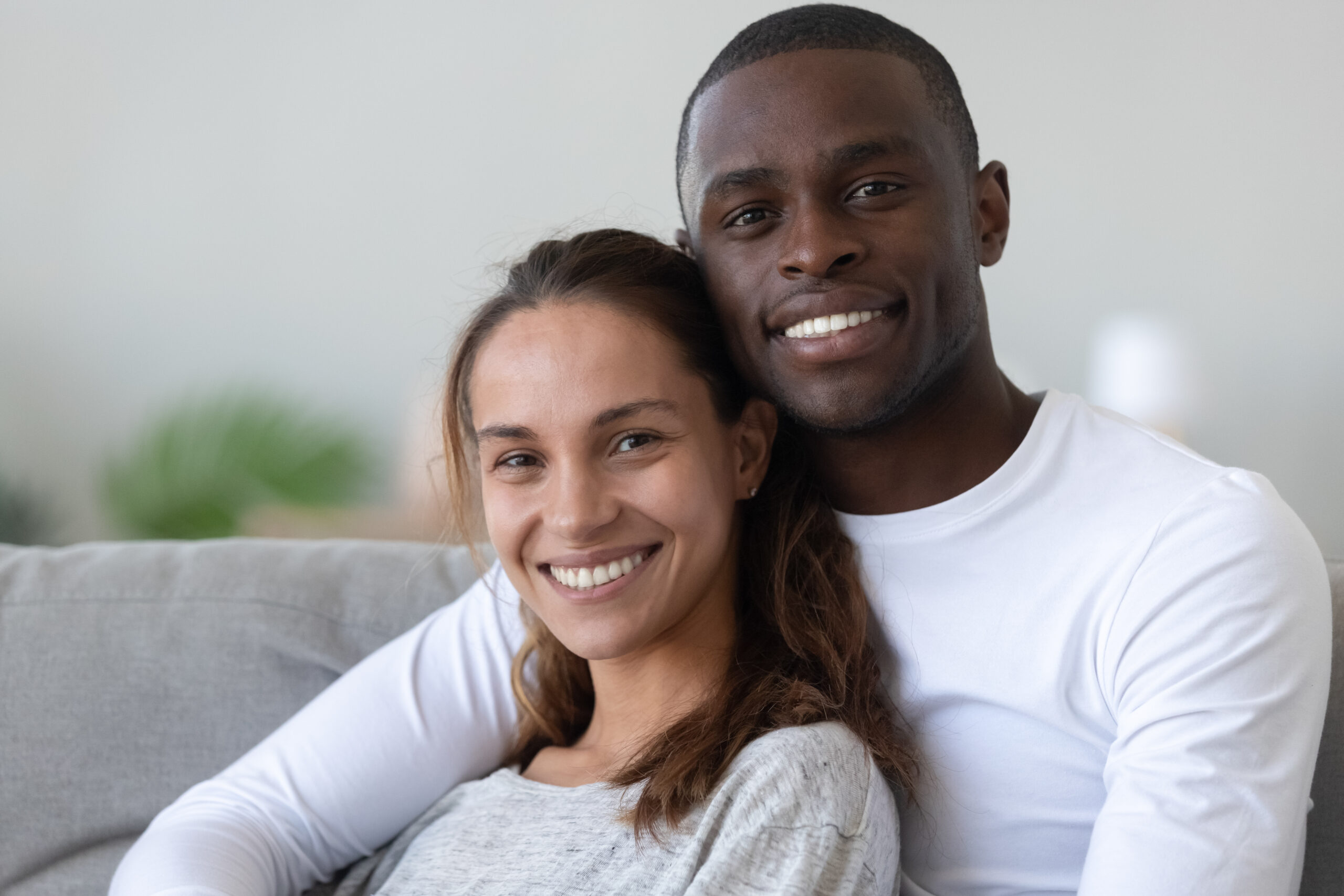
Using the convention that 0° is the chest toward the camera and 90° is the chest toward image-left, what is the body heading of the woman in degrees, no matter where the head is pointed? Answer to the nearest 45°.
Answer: approximately 45°

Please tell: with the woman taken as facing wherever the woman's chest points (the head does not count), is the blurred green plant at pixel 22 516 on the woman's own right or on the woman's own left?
on the woman's own right

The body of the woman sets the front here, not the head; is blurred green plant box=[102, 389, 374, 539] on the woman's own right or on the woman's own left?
on the woman's own right
